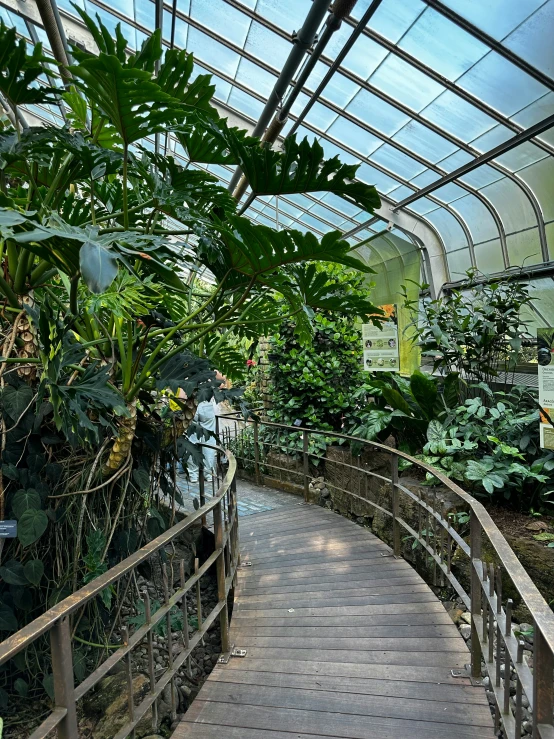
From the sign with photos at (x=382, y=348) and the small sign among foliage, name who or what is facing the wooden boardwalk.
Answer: the sign with photos

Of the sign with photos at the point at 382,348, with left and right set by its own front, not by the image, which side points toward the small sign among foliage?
front

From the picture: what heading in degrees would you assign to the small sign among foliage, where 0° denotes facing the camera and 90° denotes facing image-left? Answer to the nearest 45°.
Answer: approximately 0°

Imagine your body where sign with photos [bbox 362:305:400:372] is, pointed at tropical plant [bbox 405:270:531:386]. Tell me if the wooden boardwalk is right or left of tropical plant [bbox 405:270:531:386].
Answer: right

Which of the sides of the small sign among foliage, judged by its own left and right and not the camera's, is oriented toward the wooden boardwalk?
left

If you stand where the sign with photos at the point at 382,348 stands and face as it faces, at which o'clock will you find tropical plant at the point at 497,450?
The tropical plant is roughly at 11 o'clock from the sign with photos.

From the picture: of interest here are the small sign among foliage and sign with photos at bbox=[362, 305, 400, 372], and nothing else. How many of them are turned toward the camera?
2

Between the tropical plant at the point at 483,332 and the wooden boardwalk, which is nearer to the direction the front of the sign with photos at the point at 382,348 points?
the wooden boardwalk

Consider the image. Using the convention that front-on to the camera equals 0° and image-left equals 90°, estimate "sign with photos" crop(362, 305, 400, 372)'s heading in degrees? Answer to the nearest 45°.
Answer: approximately 0°

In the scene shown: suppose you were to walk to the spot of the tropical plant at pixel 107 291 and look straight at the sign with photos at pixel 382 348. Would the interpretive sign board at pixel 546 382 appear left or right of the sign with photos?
right

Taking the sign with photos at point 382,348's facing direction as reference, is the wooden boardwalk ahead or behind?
ahead

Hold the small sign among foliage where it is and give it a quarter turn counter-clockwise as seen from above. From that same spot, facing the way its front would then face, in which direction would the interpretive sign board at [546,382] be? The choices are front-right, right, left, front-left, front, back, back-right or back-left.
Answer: front
